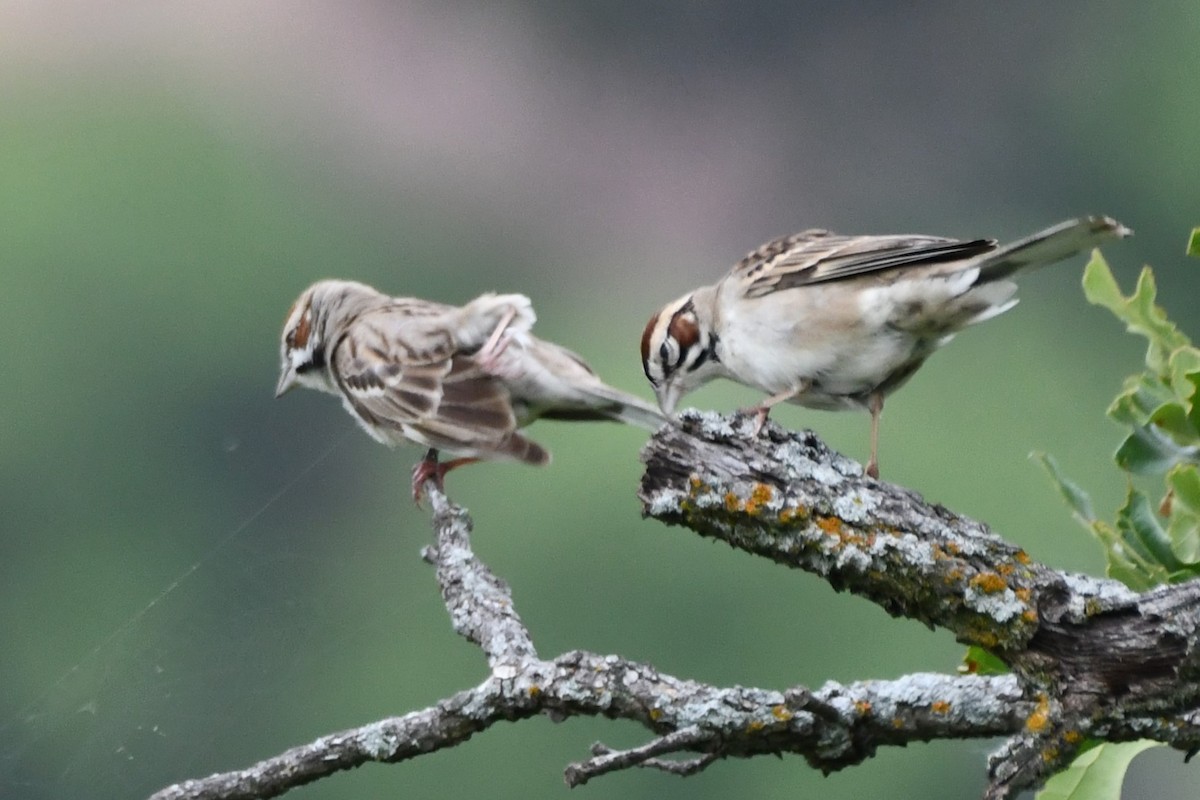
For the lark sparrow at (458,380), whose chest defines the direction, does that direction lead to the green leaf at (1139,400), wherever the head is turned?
no

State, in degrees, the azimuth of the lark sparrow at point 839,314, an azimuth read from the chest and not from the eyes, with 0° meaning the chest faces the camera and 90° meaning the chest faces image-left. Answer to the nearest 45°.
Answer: approximately 90°

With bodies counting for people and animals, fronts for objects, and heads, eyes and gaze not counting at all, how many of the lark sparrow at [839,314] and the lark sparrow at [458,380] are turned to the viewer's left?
2

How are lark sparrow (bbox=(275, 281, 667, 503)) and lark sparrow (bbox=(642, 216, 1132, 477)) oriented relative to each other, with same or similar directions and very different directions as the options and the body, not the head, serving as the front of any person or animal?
same or similar directions

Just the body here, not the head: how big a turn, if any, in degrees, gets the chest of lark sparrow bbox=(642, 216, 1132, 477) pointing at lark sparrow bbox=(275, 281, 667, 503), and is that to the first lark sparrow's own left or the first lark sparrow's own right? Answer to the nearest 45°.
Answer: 0° — it already faces it

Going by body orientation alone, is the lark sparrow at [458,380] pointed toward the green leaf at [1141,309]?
no

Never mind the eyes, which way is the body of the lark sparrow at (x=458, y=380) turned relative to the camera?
to the viewer's left
